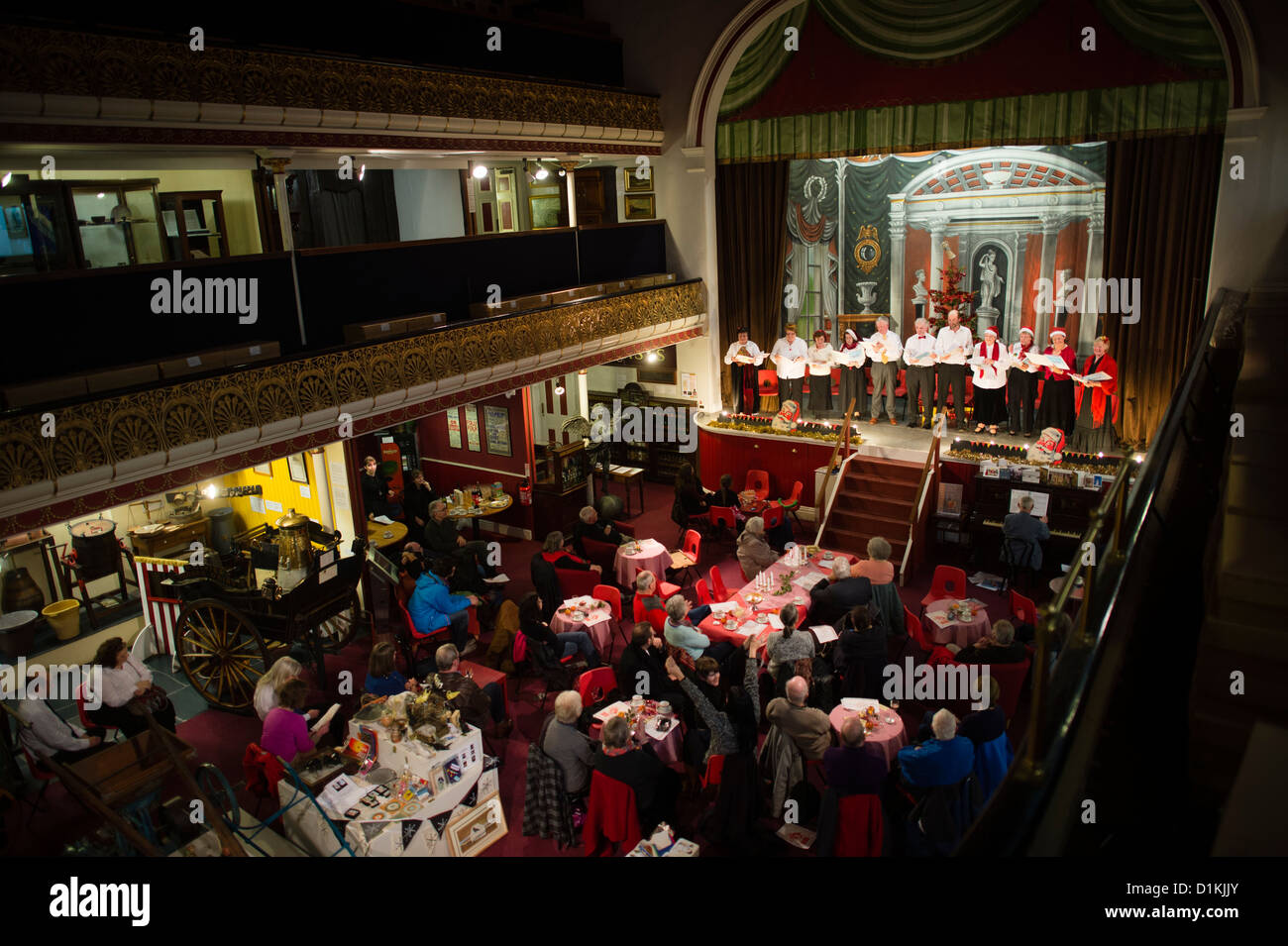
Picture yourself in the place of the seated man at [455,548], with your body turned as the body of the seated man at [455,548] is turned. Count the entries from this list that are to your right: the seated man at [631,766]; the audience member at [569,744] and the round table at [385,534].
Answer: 2

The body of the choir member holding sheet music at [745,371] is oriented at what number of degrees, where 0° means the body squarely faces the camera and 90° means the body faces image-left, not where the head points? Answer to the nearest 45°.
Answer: approximately 0°

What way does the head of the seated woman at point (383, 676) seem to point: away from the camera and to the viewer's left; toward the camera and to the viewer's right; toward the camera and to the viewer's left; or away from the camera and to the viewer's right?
away from the camera and to the viewer's right

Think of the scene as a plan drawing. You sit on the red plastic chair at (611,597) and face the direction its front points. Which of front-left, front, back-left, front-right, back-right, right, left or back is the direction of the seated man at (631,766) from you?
front-left

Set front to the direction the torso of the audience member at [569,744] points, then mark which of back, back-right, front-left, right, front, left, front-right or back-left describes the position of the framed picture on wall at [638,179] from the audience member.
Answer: front-left

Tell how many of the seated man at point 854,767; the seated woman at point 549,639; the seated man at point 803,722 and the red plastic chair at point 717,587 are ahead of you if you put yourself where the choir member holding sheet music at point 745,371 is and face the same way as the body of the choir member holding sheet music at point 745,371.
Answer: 4

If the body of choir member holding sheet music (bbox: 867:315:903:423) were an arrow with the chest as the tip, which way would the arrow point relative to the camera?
toward the camera

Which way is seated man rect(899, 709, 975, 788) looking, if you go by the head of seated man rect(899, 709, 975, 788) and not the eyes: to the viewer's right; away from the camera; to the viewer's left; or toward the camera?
away from the camera

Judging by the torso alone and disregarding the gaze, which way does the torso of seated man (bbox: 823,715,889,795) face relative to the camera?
away from the camera

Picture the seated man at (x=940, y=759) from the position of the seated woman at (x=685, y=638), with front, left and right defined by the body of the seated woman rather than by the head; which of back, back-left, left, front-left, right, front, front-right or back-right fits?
front-right

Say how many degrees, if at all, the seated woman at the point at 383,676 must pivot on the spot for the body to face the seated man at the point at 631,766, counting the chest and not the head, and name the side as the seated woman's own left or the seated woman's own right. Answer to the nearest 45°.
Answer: approximately 90° to the seated woman's own right

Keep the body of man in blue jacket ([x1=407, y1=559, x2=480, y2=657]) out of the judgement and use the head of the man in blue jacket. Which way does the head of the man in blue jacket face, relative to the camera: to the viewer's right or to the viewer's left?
to the viewer's right

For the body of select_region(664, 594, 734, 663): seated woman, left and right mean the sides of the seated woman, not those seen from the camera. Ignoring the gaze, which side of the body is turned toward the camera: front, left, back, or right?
right

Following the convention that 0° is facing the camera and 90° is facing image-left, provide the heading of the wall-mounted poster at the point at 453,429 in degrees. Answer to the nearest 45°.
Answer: approximately 315°

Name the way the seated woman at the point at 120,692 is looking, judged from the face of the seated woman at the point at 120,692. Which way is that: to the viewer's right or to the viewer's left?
to the viewer's right

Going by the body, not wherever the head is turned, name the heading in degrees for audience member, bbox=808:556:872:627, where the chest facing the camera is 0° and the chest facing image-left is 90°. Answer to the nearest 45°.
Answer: approximately 135°

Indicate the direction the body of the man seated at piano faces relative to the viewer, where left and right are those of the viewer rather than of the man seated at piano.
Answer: facing away from the viewer
